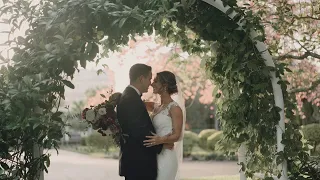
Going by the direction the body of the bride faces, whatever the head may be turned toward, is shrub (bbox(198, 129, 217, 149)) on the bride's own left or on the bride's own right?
on the bride's own right

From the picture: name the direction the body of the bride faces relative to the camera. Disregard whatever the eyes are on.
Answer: to the viewer's left

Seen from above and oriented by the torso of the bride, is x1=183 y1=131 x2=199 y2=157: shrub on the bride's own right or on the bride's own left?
on the bride's own right

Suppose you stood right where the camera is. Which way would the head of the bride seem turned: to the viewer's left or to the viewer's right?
to the viewer's left

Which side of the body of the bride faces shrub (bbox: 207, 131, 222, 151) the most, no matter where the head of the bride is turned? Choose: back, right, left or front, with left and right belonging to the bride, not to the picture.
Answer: right

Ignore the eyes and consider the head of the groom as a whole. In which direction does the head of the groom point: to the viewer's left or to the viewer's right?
to the viewer's right
